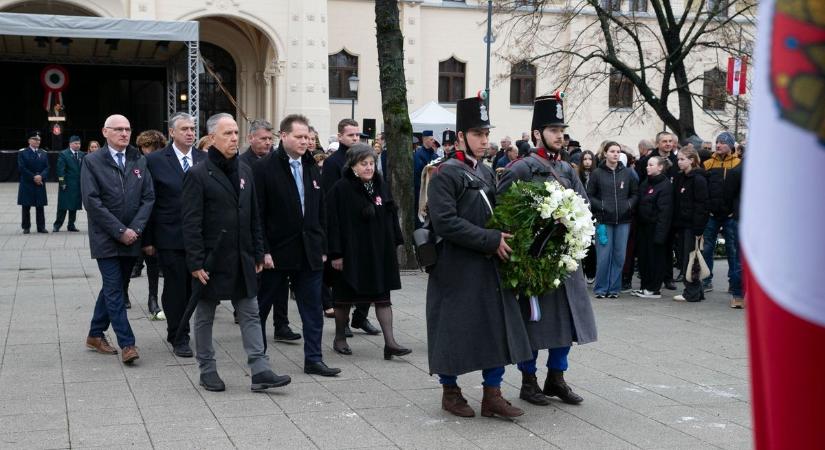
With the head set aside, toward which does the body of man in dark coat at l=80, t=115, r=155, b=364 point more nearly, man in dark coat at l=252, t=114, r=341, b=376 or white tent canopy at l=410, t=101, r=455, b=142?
the man in dark coat

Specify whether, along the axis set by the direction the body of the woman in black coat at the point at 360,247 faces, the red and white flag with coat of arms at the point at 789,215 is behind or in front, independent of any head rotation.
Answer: in front

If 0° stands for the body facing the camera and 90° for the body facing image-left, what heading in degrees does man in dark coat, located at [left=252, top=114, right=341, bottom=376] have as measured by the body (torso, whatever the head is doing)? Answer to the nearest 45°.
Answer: approximately 315°

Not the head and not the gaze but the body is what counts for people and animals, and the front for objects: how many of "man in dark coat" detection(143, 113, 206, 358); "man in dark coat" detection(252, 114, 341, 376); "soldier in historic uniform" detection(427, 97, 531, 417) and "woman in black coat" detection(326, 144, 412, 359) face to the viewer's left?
0

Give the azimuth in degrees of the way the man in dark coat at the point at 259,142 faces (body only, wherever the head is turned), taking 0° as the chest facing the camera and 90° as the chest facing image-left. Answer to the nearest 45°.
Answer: approximately 315°

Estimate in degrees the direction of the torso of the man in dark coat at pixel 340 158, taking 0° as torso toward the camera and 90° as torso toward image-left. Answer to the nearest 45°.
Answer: approximately 315°

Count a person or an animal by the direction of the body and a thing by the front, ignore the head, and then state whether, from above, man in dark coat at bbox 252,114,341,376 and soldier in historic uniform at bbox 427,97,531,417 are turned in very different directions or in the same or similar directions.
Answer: same or similar directions

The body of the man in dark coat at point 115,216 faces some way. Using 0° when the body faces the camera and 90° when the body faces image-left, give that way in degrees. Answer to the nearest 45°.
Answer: approximately 315°

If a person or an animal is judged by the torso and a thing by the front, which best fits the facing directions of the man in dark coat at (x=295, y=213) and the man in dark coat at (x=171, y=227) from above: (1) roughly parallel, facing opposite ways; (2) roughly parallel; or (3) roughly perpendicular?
roughly parallel

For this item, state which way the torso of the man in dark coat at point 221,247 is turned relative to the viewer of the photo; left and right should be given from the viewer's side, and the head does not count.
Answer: facing the viewer and to the right of the viewer

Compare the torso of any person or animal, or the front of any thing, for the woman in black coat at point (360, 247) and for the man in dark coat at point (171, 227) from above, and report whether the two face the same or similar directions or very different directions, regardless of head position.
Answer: same or similar directions
